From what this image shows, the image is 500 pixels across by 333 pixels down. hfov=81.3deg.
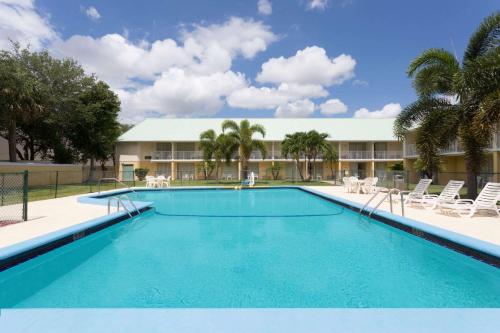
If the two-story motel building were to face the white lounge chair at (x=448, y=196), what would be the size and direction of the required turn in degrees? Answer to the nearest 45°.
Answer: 0° — it already faces it

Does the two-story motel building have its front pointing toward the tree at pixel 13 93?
no

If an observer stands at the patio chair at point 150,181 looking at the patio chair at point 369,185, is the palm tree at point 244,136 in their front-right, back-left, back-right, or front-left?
front-left

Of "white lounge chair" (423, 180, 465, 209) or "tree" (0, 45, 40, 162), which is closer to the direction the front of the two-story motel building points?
the white lounge chair

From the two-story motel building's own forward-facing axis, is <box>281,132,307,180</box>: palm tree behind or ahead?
ahead

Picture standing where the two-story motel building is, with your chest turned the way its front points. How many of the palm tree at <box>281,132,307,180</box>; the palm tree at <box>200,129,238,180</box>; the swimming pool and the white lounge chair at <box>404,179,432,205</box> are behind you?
0

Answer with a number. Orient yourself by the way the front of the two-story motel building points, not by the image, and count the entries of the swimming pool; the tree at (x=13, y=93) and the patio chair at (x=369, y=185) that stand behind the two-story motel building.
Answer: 0

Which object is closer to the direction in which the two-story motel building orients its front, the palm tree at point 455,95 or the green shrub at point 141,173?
the palm tree

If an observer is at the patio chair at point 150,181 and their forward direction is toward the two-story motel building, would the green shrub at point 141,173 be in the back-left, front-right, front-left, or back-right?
front-left

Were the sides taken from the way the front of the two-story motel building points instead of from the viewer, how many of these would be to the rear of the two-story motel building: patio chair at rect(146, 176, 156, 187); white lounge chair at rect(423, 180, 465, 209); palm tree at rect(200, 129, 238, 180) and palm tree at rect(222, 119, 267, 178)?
0

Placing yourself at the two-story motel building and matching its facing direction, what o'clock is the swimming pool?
The swimming pool is roughly at 12 o'clock from the two-story motel building.

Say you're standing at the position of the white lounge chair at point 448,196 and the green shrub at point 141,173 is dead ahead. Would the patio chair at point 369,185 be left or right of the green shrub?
right

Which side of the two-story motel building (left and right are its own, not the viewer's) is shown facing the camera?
front

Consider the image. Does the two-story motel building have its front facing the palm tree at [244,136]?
yes

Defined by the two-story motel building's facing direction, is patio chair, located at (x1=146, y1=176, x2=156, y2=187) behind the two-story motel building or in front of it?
in front

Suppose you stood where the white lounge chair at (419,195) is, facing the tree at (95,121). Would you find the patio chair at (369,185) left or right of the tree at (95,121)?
right

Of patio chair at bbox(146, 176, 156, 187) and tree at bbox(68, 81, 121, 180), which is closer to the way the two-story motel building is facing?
the patio chair
